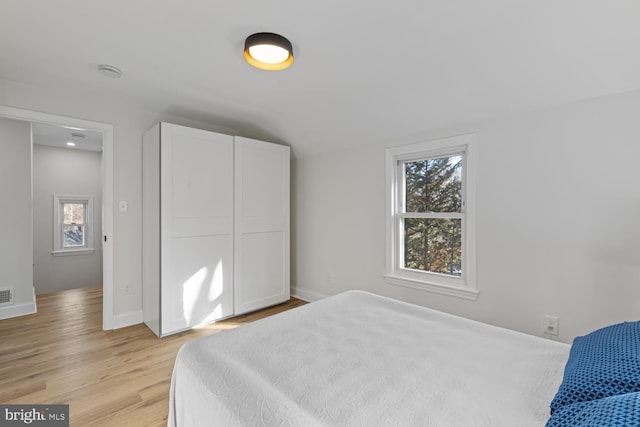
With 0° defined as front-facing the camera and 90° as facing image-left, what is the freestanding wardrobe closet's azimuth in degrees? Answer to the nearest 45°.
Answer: approximately 315°

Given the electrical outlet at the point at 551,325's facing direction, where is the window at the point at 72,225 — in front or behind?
in front

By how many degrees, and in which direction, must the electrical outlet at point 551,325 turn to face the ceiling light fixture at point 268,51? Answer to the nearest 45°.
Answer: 0° — it already faces it

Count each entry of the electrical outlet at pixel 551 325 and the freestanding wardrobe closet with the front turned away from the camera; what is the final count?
0

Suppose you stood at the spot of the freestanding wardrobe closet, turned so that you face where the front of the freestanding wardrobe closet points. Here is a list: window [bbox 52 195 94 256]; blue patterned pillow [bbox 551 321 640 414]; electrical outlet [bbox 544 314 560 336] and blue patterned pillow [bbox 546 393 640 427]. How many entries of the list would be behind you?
1

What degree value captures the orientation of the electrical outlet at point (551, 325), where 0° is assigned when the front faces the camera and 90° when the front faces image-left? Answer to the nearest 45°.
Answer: approximately 45°

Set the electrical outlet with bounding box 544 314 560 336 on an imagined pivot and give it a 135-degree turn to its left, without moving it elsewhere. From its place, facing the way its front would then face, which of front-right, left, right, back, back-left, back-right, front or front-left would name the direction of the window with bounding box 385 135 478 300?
back

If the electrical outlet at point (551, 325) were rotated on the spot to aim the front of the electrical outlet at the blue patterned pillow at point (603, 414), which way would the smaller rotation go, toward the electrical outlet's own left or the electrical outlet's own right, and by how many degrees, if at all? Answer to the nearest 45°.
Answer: approximately 45° to the electrical outlet's own left
